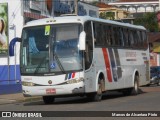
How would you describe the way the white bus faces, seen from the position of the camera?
facing the viewer and to the left of the viewer

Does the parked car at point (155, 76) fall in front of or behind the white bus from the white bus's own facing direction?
behind
